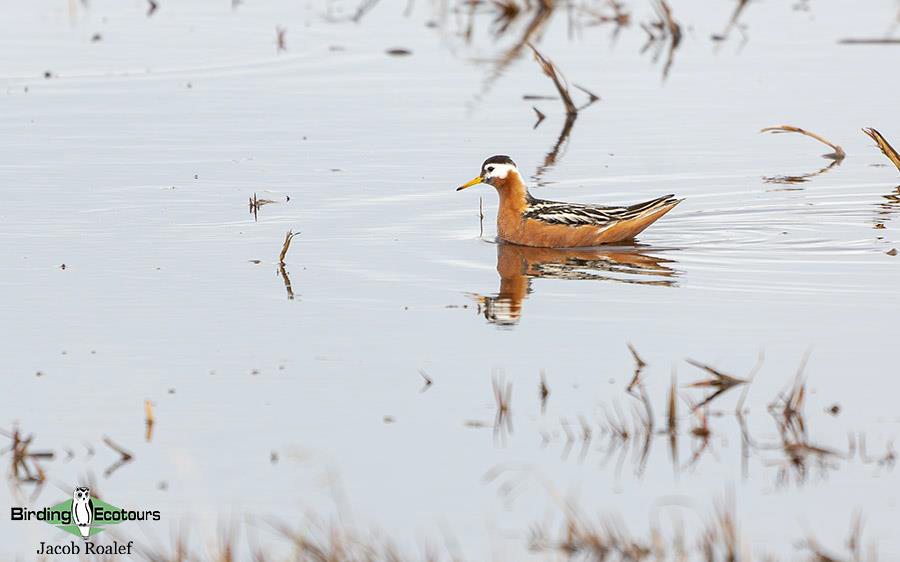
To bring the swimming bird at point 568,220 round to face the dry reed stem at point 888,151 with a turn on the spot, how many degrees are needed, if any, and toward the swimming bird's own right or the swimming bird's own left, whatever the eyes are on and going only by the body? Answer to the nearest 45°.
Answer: approximately 135° to the swimming bird's own right

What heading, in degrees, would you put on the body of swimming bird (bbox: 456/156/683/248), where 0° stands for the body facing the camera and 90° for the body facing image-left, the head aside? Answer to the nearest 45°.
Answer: approximately 90°

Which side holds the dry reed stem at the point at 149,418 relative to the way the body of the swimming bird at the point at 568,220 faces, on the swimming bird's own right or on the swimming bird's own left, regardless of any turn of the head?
on the swimming bird's own left

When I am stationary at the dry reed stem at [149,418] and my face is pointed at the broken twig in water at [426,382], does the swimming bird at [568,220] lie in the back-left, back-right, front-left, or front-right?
front-left

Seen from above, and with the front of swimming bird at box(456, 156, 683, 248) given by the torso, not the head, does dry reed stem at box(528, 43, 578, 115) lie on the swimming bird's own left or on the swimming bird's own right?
on the swimming bird's own right

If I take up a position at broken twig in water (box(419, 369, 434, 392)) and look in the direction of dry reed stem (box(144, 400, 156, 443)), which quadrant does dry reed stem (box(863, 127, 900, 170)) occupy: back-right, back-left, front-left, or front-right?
back-right

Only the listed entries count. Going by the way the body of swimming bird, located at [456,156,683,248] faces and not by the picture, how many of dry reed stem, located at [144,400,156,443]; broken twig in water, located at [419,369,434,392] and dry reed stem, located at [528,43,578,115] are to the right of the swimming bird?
1

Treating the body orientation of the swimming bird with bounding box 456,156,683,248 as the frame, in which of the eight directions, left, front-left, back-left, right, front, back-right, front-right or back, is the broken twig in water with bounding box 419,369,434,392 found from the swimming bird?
left

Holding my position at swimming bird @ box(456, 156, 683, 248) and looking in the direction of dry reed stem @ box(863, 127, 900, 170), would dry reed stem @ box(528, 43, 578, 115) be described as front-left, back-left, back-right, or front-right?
front-left
